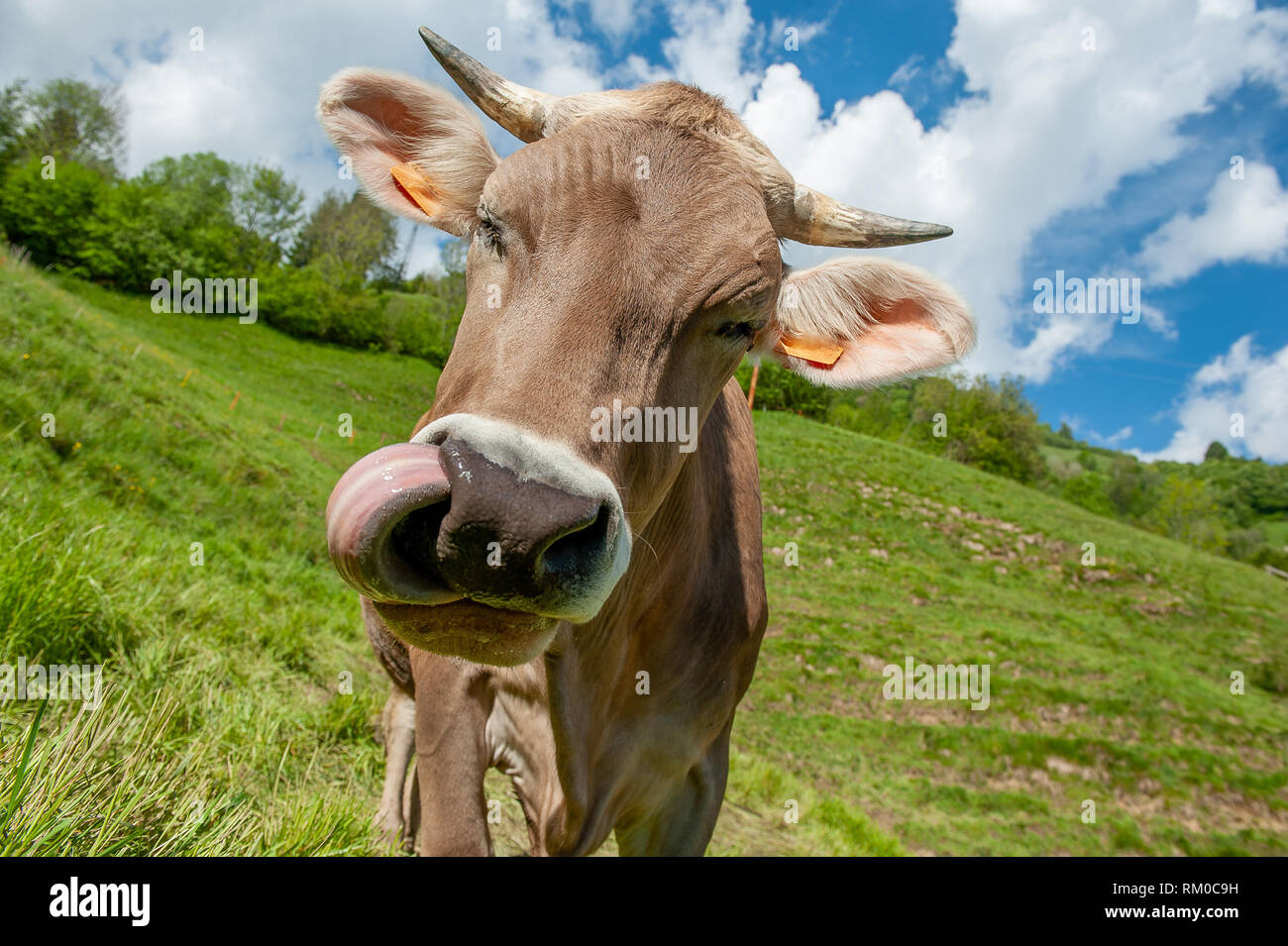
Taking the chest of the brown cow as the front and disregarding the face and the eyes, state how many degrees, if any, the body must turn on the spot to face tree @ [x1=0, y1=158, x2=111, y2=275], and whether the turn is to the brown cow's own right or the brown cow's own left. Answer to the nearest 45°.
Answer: approximately 135° to the brown cow's own right

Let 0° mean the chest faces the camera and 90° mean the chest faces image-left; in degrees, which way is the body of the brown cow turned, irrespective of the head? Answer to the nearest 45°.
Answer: approximately 0°
